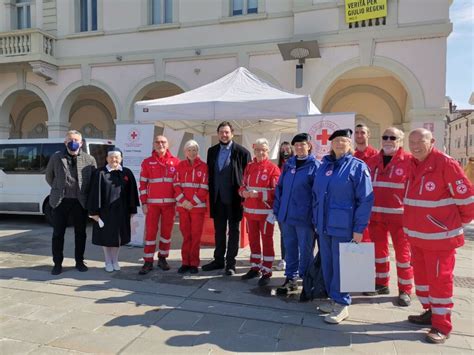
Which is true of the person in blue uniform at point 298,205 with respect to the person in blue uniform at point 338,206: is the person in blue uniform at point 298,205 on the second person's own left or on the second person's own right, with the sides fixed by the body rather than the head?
on the second person's own right

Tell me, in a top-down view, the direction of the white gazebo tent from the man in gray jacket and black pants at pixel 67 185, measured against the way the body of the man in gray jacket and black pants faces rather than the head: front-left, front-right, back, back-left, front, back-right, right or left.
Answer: left

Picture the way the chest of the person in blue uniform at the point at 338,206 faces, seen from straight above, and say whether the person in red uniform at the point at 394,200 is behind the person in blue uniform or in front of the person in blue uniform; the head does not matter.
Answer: behind

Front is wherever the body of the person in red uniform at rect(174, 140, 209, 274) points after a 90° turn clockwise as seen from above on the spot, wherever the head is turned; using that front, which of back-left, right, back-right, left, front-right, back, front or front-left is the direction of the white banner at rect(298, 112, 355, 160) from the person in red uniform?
back

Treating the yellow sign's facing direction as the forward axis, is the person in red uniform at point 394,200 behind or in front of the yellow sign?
in front

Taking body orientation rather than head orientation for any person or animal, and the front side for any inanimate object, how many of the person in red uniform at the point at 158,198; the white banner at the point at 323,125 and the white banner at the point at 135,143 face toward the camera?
3

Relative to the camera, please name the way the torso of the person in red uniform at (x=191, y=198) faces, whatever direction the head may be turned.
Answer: toward the camera

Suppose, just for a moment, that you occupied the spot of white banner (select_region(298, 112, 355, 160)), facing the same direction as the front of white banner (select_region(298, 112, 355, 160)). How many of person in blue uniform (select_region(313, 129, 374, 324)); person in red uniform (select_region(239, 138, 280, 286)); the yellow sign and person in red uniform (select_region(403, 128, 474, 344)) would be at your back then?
1

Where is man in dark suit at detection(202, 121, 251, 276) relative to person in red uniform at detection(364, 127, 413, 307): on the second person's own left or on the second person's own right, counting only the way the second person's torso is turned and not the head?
on the second person's own right

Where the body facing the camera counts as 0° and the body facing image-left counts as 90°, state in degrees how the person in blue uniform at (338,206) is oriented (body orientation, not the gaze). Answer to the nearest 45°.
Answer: approximately 45°

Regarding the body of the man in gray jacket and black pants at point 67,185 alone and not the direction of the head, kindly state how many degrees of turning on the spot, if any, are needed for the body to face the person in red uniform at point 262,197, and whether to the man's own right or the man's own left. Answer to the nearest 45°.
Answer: approximately 45° to the man's own left

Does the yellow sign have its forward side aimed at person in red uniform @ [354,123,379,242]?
yes

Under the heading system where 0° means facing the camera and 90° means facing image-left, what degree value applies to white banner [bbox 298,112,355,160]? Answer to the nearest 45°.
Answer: approximately 0°
